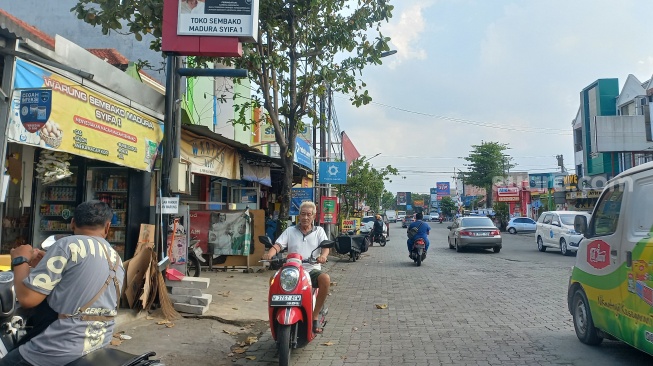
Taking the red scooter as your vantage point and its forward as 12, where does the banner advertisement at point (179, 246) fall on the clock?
The banner advertisement is roughly at 5 o'clock from the red scooter.

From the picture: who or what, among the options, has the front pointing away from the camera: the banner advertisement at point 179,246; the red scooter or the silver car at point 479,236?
the silver car

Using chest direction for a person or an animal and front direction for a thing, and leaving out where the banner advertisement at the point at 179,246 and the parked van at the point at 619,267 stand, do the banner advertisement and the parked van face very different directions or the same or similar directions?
very different directions

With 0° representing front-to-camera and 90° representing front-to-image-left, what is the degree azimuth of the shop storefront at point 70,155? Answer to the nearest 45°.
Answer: approximately 315°

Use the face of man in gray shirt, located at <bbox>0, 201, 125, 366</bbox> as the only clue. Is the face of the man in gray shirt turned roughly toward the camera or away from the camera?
away from the camera

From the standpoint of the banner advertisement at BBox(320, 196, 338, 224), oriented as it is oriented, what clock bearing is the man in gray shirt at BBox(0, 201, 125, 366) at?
The man in gray shirt is roughly at 12 o'clock from the banner advertisement.

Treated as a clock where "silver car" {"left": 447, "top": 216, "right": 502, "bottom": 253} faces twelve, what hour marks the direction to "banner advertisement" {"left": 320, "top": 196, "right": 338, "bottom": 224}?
The banner advertisement is roughly at 8 o'clock from the silver car.

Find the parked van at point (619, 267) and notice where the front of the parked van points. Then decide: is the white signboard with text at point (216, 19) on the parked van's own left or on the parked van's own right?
on the parked van's own left

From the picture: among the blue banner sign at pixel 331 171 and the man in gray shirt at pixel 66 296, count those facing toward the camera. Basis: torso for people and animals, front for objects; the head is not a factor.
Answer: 1

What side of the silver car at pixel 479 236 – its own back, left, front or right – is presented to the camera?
back

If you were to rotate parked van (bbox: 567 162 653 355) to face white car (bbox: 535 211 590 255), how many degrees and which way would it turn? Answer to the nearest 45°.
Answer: approximately 45° to its right
